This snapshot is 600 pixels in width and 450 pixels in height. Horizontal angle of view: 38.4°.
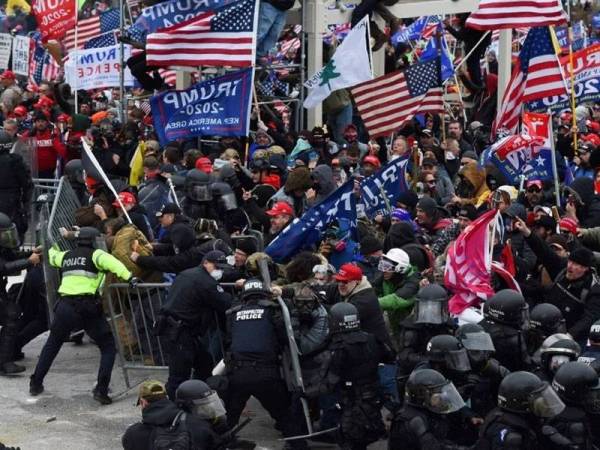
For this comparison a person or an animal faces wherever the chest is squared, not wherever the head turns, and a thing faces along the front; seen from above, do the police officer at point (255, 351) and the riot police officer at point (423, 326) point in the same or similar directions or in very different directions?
very different directions

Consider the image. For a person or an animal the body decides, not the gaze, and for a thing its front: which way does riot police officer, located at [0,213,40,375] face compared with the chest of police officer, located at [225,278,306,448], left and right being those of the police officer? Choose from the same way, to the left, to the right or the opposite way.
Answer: to the right

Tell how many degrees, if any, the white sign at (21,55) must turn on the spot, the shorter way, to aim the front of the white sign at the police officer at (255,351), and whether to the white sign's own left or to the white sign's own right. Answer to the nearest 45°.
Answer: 0° — it already faces them

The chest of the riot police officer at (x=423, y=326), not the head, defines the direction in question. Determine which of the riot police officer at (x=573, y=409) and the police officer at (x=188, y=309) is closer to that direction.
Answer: the riot police officer

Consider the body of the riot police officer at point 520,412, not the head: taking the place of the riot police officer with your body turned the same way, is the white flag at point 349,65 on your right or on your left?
on your left

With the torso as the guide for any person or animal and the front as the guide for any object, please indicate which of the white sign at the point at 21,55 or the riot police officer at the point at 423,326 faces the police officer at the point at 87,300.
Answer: the white sign

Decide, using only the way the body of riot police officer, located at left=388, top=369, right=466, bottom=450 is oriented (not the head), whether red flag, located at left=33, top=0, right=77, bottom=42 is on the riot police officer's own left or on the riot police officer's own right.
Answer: on the riot police officer's own left

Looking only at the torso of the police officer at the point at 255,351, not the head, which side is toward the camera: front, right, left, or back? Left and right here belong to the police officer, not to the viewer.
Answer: back

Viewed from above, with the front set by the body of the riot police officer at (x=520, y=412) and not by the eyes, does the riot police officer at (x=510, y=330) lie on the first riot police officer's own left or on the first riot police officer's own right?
on the first riot police officer's own left
